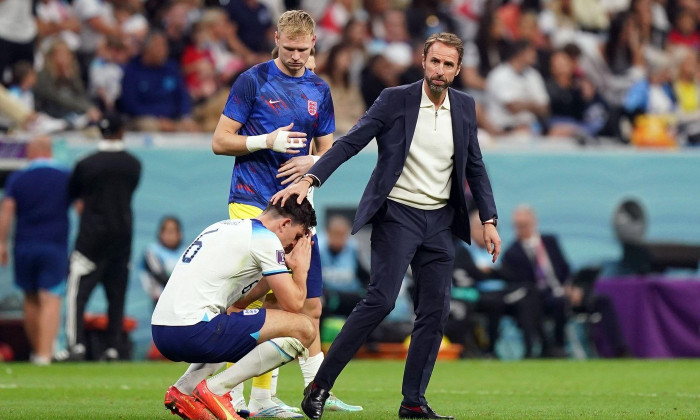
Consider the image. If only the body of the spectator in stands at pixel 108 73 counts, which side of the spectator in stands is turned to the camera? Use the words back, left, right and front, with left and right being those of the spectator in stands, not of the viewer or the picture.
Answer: front

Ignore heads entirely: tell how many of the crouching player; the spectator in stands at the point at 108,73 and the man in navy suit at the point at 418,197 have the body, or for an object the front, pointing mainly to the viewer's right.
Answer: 1

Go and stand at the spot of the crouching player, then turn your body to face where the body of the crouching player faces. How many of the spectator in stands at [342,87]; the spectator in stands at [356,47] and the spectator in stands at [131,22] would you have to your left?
3

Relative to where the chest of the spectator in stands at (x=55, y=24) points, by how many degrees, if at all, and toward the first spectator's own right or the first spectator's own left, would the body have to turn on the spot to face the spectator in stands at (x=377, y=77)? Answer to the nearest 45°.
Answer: approximately 90° to the first spectator's own left

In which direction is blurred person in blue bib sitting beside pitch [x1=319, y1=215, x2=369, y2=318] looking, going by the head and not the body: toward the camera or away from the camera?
toward the camera

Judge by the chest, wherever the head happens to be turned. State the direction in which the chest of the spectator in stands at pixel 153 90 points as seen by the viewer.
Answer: toward the camera

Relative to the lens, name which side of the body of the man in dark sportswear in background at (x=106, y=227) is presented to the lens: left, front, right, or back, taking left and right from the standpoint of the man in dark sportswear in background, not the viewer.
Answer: back

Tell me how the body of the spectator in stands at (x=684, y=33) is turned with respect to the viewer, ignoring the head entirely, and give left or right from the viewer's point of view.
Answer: facing the viewer

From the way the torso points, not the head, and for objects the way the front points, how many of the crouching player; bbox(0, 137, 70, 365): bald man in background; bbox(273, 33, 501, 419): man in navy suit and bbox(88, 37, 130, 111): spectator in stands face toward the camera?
2

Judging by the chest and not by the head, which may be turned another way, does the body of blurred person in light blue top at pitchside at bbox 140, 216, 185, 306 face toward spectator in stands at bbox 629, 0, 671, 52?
no

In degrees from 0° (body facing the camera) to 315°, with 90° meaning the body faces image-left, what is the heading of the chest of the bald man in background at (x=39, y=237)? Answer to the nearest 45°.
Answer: approximately 180°

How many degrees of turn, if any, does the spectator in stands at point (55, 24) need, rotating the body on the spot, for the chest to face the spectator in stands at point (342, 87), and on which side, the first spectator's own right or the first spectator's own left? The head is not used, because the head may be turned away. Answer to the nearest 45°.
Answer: approximately 90° to the first spectator's own left

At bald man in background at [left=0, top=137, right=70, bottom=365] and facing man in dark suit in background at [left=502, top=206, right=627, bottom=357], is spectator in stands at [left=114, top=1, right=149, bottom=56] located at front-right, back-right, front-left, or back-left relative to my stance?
front-left

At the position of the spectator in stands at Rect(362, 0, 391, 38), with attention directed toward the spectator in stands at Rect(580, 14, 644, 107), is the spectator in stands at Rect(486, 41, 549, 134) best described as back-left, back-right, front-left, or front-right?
front-right

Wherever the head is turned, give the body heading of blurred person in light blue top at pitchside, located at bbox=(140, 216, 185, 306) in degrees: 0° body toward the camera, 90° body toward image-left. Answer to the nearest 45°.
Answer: approximately 0°

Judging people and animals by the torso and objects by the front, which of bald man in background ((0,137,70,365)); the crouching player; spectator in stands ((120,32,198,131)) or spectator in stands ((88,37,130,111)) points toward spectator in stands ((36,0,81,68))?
the bald man in background

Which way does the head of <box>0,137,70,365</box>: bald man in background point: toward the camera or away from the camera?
away from the camera

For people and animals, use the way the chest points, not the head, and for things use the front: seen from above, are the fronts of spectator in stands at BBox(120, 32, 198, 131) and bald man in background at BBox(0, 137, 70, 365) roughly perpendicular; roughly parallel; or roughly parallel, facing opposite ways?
roughly parallel, facing opposite ways

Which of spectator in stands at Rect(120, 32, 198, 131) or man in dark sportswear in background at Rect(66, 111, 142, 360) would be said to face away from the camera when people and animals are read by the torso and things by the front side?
the man in dark sportswear in background

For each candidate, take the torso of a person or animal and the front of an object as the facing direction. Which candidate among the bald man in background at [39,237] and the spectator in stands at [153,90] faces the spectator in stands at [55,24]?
the bald man in background
